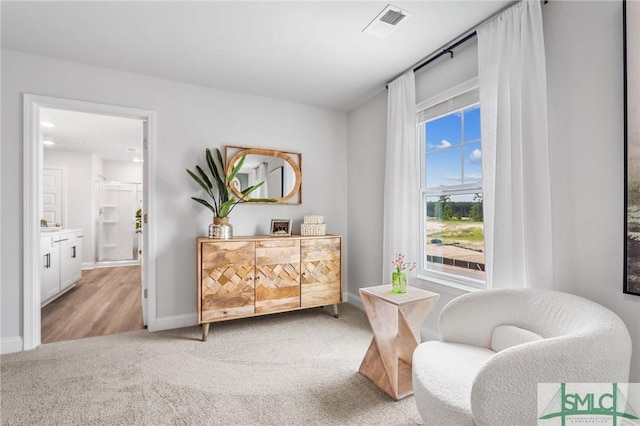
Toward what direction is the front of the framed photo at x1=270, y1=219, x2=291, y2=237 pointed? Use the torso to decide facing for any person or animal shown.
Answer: toward the camera

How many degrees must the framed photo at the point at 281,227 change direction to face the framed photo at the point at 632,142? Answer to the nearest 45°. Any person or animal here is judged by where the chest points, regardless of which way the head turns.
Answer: approximately 45° to its left

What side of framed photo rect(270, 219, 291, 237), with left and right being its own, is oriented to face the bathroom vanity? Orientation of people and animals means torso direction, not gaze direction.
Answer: right

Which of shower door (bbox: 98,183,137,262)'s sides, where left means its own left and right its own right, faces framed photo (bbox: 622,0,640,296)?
front

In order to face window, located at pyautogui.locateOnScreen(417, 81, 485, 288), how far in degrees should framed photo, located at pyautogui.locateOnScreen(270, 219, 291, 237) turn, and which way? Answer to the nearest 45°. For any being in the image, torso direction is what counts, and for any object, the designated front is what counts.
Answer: approximately 45° to its left

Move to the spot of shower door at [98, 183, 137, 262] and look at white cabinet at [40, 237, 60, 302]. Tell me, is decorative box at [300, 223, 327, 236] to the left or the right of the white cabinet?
left

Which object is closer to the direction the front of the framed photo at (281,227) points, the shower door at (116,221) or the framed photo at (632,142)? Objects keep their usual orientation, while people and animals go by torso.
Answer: the framed photo

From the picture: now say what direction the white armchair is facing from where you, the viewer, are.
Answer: facing the viewer and to the left of the viewer

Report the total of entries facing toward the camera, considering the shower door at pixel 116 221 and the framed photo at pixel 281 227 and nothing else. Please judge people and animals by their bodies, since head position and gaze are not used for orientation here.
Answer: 2

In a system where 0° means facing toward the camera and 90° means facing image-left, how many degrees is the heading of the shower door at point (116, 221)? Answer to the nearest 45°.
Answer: approximately 0°

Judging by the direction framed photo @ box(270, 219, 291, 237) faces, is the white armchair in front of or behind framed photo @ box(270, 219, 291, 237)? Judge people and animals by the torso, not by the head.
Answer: in front

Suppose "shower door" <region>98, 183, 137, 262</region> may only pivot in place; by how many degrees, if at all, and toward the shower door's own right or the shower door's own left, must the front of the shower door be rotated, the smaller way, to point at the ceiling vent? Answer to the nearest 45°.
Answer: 0° — it already faces it

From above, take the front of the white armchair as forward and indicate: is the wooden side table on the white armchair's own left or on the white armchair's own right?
on the white armchair's own right

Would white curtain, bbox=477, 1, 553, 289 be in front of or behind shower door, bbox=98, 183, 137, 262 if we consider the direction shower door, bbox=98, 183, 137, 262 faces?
in front

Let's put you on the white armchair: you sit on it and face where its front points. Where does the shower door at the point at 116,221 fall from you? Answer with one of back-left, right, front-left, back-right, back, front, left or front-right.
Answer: front-right

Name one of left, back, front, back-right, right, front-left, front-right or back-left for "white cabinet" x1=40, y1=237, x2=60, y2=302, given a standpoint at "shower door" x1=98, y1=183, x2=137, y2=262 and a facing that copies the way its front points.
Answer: front

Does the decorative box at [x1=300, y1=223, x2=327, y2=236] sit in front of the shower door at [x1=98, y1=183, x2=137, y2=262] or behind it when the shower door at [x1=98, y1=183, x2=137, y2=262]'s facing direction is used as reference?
in front
